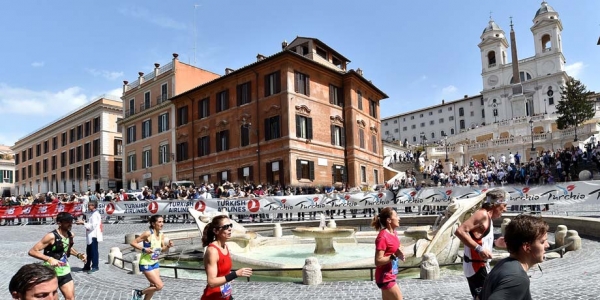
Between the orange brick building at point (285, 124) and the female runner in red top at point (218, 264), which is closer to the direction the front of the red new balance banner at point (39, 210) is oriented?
the female runner in red top

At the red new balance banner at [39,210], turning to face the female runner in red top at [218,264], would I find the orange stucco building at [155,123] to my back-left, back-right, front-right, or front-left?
back-left

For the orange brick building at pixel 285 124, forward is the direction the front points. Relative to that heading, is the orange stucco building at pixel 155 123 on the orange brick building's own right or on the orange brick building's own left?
on the orange brick building's own right

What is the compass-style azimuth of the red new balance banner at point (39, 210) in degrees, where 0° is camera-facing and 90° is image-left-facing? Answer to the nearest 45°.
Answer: approximately 0°

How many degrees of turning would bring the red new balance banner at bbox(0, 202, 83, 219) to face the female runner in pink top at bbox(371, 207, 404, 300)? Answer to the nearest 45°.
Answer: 0° — it already faces them
